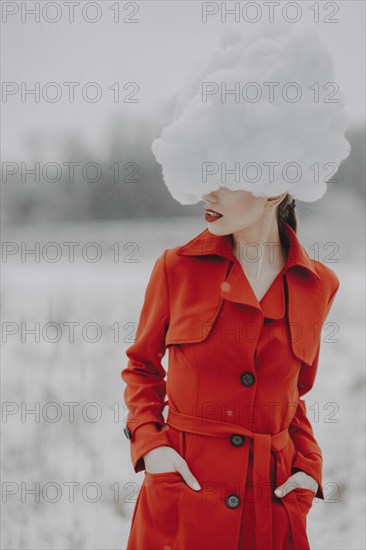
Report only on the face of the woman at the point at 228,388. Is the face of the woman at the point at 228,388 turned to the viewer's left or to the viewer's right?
to the viewer's left

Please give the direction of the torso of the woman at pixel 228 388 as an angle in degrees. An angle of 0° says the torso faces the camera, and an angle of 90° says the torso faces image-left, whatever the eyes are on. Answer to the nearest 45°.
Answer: approximately 0°
